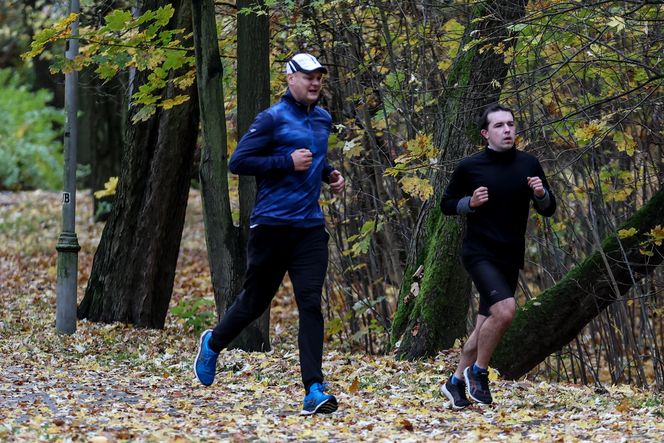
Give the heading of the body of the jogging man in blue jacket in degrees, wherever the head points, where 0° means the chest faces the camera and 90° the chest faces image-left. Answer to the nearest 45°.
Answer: approximately 315°

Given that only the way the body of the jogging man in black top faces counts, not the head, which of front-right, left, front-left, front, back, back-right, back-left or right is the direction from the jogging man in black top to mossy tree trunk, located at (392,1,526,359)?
back-left

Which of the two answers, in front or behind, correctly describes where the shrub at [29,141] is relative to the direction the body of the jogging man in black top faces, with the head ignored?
behind

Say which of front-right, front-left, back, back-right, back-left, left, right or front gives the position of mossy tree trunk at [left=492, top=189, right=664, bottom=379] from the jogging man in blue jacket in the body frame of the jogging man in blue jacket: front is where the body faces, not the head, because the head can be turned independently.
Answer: left

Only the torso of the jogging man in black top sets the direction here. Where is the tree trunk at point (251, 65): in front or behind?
behind

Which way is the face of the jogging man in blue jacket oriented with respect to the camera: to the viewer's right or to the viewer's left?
to the viewer's right

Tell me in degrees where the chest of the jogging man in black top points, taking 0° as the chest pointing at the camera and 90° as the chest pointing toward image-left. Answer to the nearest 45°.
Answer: approximately 315°

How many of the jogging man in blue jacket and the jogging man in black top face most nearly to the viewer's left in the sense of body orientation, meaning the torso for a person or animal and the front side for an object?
0

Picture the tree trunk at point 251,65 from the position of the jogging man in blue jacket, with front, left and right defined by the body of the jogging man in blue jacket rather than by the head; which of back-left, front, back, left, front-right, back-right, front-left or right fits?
back-left

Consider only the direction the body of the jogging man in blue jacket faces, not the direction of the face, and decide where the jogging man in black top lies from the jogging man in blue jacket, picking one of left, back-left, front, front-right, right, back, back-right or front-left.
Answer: front-left
